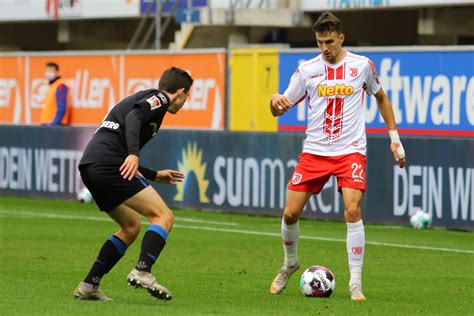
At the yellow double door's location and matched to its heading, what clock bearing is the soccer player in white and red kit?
The soccer player in white and red kit is roughly at 12 o'clock from the yellow double door.

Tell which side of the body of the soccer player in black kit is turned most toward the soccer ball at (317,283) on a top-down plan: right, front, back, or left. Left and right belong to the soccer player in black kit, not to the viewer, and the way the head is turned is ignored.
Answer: front

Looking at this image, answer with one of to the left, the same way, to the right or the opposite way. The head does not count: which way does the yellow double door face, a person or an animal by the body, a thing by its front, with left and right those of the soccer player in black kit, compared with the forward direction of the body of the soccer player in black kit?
to the right

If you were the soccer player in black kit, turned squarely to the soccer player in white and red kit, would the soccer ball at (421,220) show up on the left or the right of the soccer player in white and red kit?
left

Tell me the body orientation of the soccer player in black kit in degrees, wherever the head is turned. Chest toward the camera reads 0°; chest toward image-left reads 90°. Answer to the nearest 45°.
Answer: approximately 270°

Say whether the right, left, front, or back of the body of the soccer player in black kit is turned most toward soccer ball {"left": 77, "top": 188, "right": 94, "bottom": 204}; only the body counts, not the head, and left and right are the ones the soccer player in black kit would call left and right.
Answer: left

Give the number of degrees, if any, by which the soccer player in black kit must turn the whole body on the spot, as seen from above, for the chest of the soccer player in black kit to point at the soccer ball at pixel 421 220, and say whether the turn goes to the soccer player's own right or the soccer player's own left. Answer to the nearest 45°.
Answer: approximately 45° to the soccer player's own left

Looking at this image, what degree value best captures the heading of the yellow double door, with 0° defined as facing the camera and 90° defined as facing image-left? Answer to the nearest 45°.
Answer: approximately 0°

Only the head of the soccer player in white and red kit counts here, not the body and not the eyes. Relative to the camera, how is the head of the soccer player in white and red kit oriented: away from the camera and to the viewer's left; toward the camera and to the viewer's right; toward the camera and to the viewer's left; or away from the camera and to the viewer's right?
toward the camera and to the viewer's left

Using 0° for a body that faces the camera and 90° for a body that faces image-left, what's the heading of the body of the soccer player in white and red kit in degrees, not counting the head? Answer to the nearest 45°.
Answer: approximately 0°

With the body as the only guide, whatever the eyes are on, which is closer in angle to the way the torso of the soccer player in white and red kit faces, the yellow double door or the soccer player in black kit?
the soccer player in black kit

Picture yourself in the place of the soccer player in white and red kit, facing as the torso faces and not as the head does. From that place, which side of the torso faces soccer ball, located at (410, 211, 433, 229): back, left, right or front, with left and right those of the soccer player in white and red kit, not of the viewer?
back

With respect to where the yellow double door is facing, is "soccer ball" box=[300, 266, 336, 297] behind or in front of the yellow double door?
in front
